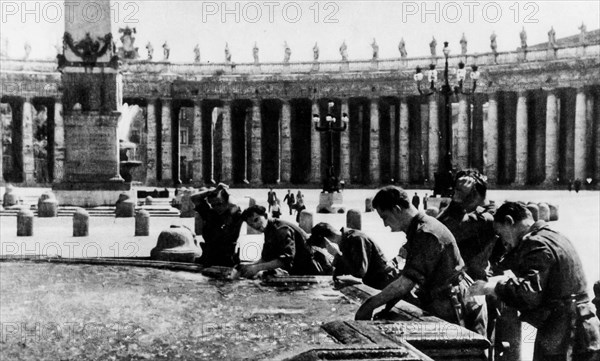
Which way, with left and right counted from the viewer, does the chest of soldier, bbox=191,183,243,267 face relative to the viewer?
facing the viewer

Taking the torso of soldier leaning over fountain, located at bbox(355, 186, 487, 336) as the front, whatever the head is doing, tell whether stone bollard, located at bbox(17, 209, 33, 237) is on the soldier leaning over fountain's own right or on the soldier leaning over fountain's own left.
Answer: on the soldier leaning over fountain's own right

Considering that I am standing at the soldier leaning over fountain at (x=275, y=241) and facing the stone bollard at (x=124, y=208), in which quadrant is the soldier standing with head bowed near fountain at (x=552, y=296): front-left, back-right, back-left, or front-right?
back-right

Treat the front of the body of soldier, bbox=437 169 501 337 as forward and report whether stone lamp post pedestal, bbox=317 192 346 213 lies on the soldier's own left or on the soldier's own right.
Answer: on the soldier's own right

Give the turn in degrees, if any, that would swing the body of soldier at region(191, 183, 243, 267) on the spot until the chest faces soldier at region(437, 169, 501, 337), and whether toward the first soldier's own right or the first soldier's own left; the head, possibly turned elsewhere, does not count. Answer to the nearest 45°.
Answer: approximately 45° to the first soldier's own left

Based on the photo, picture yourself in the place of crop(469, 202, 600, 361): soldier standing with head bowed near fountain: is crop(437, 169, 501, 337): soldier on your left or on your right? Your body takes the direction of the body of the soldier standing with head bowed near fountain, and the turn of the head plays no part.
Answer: on your right

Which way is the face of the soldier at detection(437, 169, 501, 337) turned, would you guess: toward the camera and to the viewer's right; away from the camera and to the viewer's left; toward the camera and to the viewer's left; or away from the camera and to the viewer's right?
toward the camera and to the viewer's left

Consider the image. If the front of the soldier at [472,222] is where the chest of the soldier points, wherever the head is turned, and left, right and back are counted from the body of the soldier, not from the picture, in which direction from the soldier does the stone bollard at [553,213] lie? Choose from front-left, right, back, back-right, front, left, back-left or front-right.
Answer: back-right

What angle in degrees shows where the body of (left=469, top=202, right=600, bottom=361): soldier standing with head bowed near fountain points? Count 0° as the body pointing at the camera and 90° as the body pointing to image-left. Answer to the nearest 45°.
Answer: approximately 90°

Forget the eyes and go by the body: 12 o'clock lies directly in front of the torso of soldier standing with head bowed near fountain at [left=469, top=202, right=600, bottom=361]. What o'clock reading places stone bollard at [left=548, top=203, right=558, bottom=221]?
The stone bollard is roughly at 3 o'clock from the soldier standing with head bowed near fountain.

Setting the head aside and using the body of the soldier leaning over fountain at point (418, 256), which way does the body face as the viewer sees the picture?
to the viewer's left
